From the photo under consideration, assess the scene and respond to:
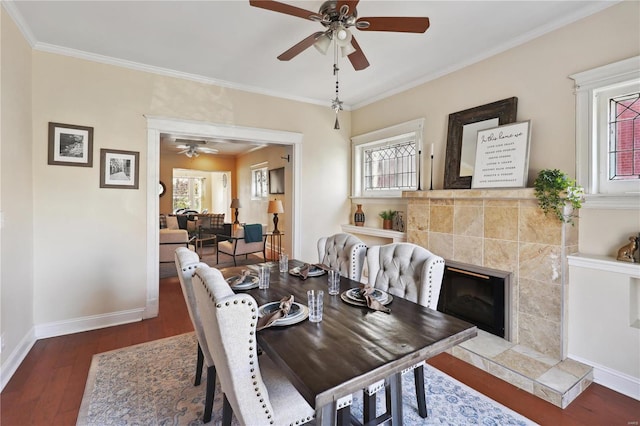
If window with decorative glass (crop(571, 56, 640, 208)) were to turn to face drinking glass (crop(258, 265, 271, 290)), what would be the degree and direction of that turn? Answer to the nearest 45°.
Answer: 0° — it already faces it

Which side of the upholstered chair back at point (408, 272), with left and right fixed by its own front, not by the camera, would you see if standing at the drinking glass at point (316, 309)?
front

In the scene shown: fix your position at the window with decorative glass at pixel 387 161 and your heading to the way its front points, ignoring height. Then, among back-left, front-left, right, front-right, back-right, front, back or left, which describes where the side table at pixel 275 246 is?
right

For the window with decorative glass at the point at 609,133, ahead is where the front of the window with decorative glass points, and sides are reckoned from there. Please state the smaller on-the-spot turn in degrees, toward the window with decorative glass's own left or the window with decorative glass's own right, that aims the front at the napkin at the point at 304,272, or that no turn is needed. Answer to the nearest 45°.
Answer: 0° — it already faces it

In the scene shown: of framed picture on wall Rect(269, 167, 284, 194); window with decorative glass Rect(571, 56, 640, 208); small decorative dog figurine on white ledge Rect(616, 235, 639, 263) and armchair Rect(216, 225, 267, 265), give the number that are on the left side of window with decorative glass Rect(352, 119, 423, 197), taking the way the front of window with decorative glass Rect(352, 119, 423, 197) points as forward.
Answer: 2

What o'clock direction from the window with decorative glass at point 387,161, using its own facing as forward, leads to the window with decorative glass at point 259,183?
the window with decorative glass at point 259,183 is roughly at 3 o'clock from the window with decorative glass at point 387,161.

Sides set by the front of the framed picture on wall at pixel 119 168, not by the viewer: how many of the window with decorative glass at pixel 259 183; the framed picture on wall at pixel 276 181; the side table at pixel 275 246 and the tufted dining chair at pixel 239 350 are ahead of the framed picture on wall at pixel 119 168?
1

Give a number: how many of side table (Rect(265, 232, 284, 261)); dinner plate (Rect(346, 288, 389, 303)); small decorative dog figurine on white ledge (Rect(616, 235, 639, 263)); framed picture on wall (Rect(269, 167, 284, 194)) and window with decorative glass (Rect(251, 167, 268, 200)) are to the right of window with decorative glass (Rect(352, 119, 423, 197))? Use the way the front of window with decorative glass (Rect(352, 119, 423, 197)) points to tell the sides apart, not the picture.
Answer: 3

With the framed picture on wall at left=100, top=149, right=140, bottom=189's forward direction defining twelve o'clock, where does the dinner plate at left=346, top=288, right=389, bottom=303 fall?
The dinner plate is roughly at 11 o'clock from the framed picture on wall.

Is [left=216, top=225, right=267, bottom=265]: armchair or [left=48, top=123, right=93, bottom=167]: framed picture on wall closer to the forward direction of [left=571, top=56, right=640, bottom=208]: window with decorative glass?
the framed picture on wall

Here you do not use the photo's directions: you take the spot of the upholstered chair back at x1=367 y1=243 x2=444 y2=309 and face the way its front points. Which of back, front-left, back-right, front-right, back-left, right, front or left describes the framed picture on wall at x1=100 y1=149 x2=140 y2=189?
front-right

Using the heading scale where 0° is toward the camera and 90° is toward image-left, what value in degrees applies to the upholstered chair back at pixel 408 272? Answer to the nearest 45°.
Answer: approximately 45°

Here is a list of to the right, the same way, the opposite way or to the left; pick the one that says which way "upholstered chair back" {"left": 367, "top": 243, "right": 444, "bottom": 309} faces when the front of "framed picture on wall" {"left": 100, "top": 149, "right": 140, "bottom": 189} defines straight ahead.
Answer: to the right

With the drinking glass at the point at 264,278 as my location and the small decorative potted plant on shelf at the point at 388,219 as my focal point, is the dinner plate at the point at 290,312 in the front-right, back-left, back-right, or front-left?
back-right

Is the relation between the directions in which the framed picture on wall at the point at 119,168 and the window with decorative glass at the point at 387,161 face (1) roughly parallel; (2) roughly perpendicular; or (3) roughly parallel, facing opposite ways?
roughly perpendicular

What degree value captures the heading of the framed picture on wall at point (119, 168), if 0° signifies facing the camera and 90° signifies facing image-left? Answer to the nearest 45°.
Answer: approximately 0°

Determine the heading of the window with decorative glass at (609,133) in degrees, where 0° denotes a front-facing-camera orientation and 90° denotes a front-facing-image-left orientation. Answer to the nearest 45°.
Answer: approximately 45°
